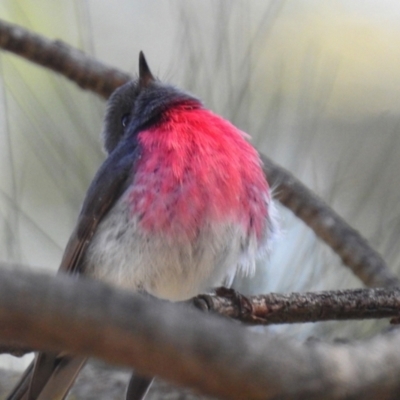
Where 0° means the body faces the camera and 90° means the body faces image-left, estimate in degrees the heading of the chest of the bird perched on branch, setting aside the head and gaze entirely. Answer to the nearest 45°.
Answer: approximately 315°

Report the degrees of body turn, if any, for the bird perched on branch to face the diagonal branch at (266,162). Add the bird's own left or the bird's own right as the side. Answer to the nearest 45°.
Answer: approximately 90° to the bird's own left

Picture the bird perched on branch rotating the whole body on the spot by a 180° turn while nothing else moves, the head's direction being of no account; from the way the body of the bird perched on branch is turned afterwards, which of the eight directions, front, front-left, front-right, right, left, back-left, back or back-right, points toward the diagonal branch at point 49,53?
front
